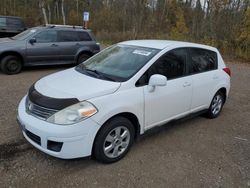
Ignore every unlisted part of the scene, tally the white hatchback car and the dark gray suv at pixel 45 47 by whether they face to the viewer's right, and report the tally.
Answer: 0

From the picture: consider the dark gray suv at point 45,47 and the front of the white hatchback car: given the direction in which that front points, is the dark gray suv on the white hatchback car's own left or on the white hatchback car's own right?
on the white hatchback car's own right

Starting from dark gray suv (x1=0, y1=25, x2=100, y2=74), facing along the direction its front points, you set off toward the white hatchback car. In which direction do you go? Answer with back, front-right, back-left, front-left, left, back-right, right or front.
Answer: left

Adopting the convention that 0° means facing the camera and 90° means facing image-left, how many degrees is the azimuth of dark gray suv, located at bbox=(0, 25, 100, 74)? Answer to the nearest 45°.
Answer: approximately 90°

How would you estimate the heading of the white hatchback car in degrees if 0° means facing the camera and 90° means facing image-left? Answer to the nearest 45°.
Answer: approximately 45°
